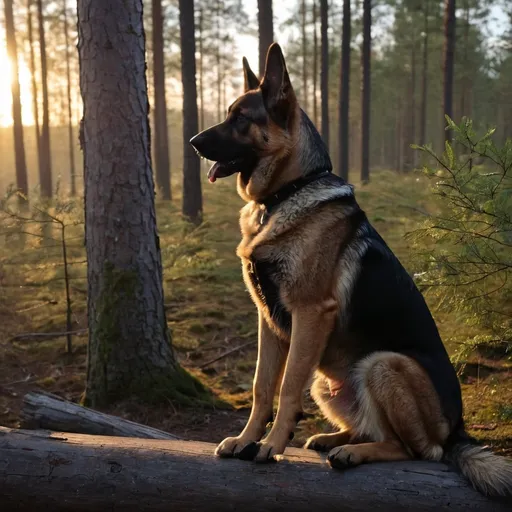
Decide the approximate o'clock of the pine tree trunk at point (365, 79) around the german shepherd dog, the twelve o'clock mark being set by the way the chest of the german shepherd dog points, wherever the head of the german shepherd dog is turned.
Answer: The pine tree trunk is roughly at 3 o'clock from the german shepherd dog.

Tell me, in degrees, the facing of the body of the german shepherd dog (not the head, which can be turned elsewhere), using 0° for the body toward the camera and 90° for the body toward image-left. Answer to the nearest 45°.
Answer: approximately 90°

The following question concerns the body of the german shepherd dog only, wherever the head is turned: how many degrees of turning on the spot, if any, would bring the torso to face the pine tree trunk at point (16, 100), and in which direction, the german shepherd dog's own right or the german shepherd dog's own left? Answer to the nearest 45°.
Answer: approximately 45° to the german shepherd dog's own right

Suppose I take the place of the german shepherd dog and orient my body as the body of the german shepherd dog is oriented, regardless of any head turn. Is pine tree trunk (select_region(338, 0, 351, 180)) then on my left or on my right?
on my right

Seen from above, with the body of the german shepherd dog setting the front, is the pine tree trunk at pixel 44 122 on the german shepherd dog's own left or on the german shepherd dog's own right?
on the german shepherd dog's own right

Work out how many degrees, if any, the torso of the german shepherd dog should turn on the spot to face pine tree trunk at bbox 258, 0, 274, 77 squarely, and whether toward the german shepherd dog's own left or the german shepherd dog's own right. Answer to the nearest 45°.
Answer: approximately 90° to the german shepherd dog's own right

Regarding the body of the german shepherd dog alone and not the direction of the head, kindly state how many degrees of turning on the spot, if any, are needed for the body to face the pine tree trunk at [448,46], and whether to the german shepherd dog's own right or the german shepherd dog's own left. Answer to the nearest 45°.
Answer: approximately 90° to the german shepherd dog's own right
